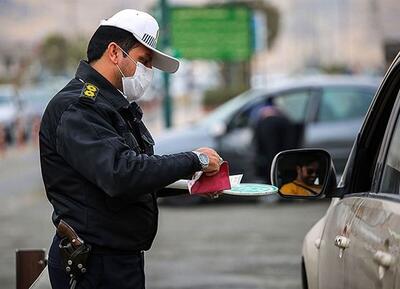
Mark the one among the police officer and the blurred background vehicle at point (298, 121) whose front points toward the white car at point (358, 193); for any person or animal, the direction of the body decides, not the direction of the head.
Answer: the police officer

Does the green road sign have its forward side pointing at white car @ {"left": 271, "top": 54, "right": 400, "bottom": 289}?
yes

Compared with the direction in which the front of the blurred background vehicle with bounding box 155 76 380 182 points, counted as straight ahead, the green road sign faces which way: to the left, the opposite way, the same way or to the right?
to the left

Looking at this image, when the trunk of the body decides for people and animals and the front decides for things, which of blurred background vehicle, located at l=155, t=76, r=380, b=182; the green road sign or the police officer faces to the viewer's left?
the blurred background vehicle

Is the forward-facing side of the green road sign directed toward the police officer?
yes

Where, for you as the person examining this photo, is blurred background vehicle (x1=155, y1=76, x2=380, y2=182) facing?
facing to the left of the viewer

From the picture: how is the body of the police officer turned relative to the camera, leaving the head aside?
to the viewer's right

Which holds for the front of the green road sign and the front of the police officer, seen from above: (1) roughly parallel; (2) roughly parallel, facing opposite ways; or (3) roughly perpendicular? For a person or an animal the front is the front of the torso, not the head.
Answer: roughly perpendicular

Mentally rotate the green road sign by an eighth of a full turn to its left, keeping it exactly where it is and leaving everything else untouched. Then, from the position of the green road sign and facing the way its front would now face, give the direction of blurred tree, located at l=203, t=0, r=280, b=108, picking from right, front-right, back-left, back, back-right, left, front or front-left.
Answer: back-left

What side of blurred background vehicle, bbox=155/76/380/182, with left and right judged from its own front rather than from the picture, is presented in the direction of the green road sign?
right

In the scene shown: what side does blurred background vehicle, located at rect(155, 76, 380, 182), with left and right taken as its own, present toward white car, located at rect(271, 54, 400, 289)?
left

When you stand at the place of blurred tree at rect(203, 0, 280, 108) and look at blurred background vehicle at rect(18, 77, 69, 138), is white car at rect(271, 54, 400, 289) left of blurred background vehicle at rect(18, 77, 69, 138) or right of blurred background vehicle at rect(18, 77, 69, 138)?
left
